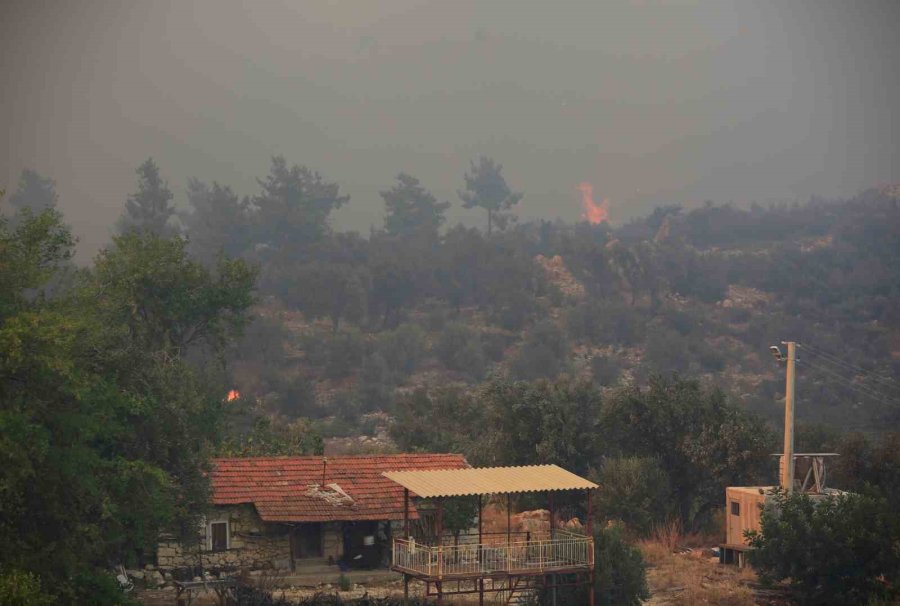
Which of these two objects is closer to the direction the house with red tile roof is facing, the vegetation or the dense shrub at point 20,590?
the dense shrub

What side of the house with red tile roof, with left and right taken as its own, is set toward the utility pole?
left

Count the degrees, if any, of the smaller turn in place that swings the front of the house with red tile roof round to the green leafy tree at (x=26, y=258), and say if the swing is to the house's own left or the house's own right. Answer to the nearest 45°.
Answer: approximately 45° to the house's own right

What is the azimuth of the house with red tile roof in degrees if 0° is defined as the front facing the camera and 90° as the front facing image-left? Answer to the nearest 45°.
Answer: approximately 0°

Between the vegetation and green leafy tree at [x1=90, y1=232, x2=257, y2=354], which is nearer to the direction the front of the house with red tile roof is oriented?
the vegetation

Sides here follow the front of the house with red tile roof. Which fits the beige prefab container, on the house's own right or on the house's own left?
on the house's own left

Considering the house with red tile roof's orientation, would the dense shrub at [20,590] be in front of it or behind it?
in front
